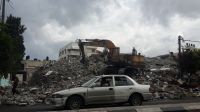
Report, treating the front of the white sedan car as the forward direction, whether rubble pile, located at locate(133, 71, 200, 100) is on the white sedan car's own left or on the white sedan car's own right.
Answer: on the white sedan car's own right

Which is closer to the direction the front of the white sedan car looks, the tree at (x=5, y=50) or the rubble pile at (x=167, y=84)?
the tree

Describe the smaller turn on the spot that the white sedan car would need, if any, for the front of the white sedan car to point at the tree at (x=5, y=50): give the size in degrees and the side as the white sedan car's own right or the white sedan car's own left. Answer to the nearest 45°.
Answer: approximately 45° to the white sedan car's own right

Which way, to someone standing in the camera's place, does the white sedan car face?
facing to the left of the viewer
